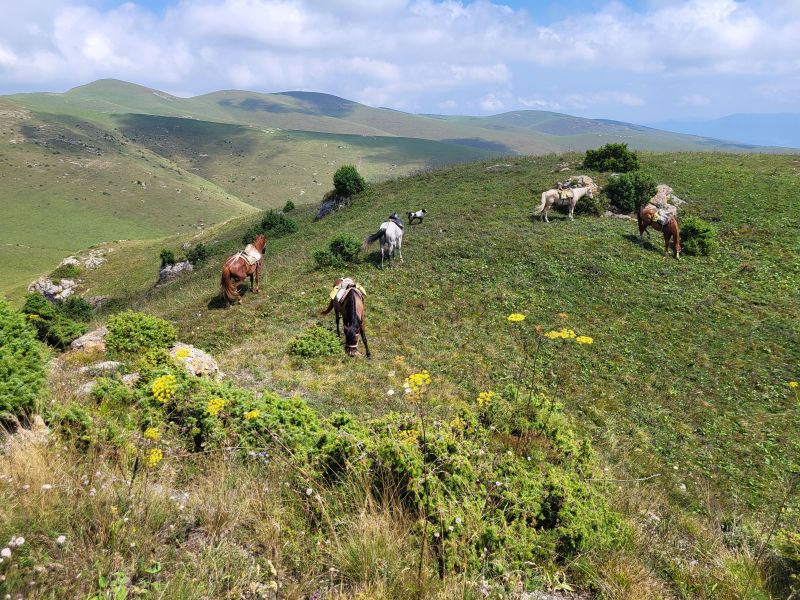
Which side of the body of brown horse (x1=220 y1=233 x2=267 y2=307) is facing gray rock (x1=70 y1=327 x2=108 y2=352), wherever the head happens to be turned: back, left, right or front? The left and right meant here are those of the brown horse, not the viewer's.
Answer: back

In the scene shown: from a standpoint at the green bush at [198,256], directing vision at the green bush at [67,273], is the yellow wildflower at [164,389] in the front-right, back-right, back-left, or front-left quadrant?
back-left

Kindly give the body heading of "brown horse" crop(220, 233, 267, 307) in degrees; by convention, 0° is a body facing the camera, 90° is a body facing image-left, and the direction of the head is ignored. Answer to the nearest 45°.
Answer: approximately 225°

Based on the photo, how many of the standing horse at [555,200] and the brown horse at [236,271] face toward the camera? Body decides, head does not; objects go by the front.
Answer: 0

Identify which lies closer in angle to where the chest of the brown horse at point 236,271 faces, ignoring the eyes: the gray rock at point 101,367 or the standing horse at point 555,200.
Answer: the standing horse
